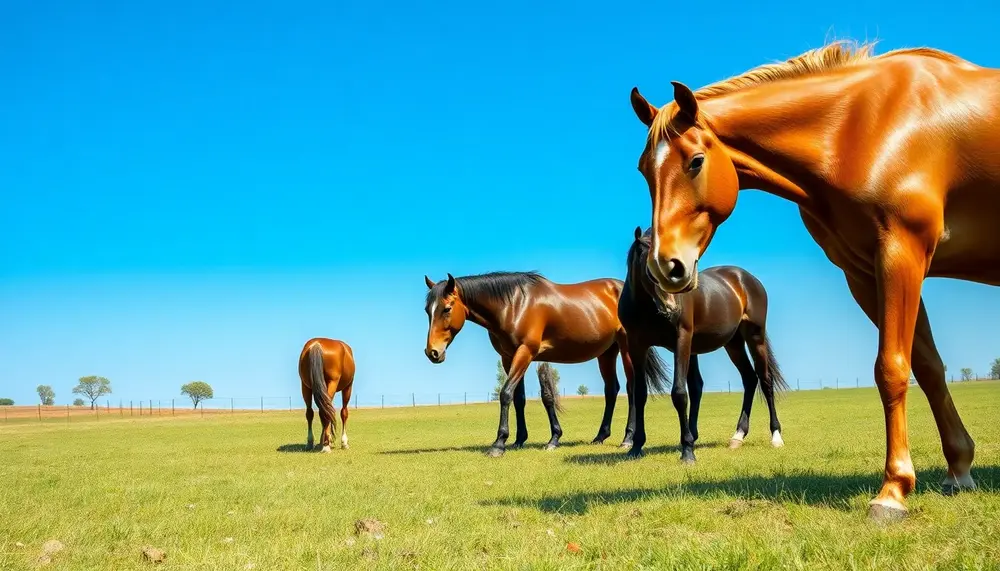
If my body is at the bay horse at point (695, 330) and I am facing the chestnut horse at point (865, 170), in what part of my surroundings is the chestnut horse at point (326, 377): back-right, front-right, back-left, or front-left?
back-right

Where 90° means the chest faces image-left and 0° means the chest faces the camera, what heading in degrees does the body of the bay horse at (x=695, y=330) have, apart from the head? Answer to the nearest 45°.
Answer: approximately 45°

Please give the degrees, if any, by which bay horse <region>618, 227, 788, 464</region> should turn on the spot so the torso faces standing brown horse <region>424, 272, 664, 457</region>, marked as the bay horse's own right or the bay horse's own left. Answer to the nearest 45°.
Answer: approximately 90° to the bay horse's own right

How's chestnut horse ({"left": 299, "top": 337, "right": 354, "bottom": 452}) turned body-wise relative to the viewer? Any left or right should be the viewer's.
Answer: facing away from the viewer and to the right of the viewer

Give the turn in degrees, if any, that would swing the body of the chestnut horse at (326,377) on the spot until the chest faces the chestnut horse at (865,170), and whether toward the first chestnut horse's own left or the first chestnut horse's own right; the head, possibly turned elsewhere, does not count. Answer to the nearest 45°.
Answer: approximately 135° to the first chestnut horse's own right

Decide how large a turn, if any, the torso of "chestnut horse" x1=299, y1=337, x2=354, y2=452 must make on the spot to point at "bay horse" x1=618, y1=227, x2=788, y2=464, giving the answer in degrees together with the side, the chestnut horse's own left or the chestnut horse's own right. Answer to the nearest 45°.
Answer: approximately 90° to the chestnut horse's own right

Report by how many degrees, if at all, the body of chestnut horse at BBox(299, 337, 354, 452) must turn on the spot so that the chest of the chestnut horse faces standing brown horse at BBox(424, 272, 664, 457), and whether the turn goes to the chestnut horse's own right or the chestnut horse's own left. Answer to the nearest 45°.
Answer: approximately 90° to the chestnut horse's own right
